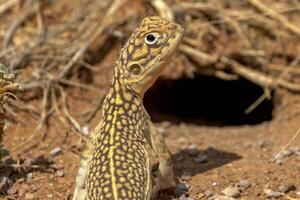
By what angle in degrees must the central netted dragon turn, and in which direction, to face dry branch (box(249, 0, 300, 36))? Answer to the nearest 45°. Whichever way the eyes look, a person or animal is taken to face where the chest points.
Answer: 0° — it already faces it

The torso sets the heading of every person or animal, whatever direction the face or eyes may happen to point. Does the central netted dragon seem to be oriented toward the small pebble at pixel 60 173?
no

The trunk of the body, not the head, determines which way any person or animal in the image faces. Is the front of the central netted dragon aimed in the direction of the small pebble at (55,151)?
no

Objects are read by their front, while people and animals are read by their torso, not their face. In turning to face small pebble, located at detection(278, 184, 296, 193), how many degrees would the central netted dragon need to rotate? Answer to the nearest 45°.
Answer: approximately 45° to its right

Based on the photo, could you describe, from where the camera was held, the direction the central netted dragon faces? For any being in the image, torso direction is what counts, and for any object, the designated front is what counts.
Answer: facing away from the viewer and to the right of the viewer

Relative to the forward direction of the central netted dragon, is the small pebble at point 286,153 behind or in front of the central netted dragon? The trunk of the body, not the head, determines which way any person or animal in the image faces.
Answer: in front

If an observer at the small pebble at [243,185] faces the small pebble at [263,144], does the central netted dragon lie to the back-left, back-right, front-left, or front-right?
back-left

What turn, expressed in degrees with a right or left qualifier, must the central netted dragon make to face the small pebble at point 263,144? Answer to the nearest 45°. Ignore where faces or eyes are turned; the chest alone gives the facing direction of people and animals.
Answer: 0° — it already faces it
